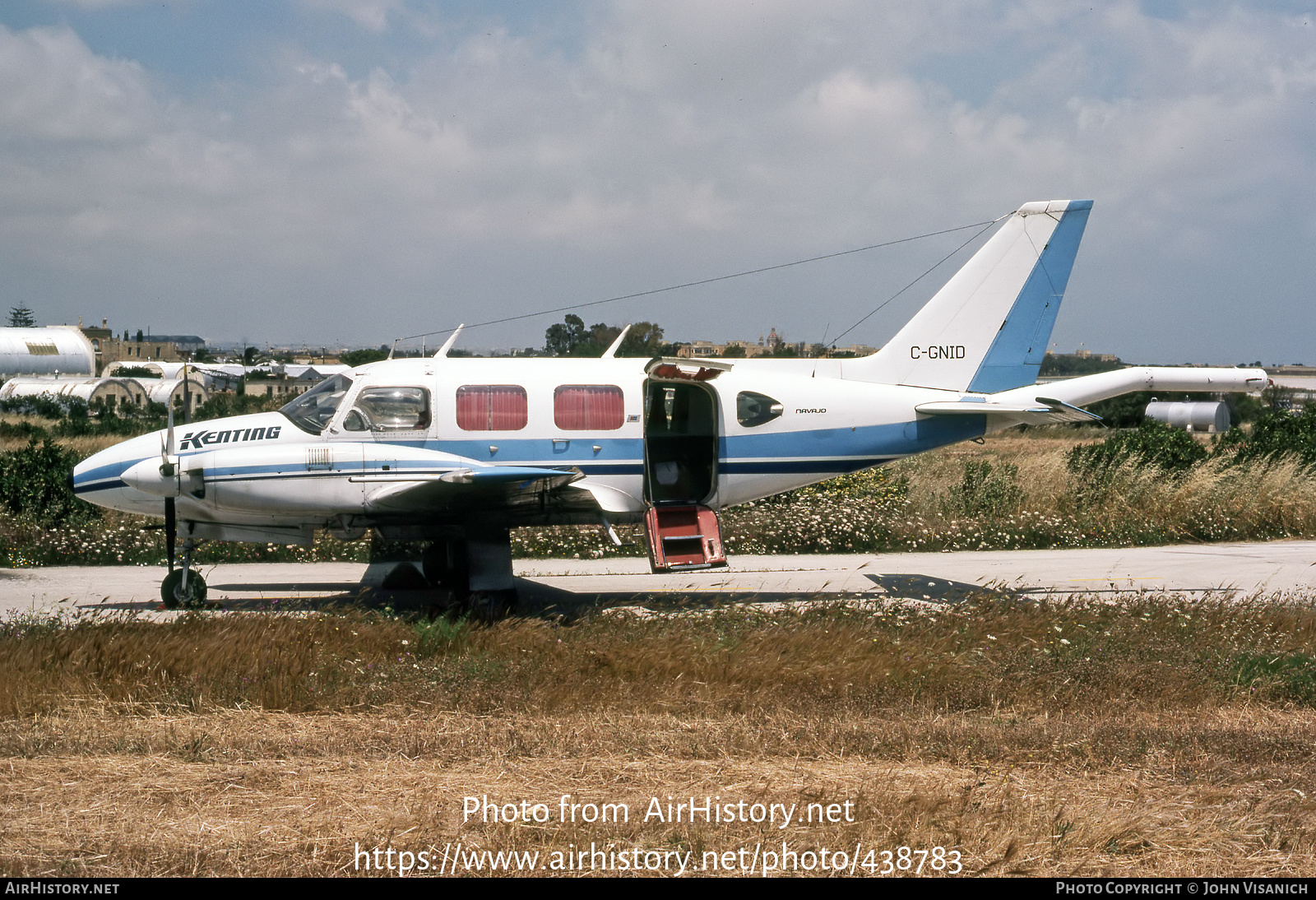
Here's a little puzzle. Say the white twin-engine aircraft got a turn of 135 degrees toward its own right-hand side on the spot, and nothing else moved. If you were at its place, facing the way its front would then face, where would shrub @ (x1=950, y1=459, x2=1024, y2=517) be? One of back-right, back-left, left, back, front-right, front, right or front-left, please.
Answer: front

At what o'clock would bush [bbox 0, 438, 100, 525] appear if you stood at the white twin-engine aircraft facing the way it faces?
The bush is roughly at 1 o'clock from the white twin-engine aircraft.

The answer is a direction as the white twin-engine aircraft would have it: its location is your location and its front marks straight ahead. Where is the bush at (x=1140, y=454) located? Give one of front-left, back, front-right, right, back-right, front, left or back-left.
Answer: back-right

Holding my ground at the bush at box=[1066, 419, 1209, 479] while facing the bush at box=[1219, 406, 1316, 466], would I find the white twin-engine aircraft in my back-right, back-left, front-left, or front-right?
back-right

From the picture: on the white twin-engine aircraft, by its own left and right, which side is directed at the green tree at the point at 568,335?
right

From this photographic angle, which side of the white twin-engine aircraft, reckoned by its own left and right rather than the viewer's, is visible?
left
